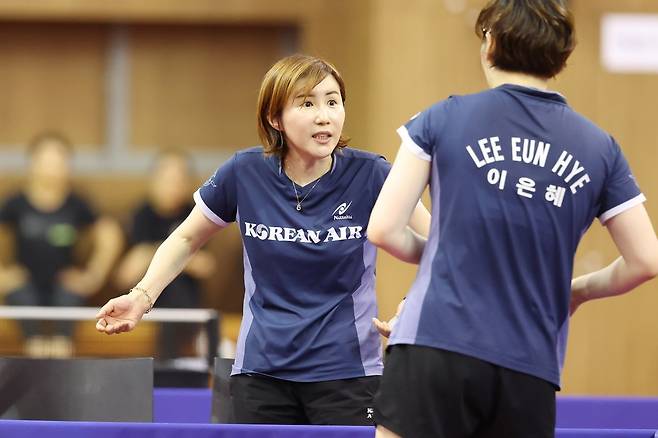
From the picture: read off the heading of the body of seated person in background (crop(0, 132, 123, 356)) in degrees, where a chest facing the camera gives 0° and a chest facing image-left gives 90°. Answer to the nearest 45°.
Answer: approximately 0°

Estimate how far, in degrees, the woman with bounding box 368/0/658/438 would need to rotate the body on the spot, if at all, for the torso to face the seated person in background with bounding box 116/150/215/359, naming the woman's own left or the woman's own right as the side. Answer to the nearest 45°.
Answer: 0° — they already face them

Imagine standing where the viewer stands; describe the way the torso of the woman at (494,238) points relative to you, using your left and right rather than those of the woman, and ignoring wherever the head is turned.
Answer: facing away from the viewer and to the left of the viewer

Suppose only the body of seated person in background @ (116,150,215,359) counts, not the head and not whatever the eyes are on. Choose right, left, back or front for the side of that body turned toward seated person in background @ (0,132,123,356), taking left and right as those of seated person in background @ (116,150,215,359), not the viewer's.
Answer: right

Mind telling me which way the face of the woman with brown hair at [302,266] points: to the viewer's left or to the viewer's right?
to the viewer's right

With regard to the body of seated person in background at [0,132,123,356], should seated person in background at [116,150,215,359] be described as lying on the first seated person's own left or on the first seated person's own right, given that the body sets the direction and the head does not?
on the first seated person's own left
